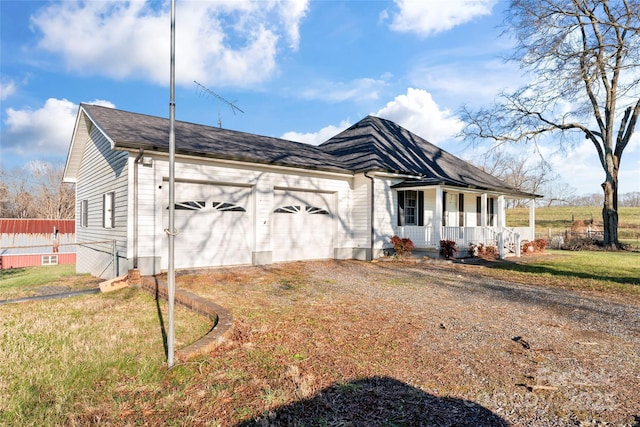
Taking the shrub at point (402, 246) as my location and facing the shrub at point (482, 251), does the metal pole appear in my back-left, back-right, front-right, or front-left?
back-right

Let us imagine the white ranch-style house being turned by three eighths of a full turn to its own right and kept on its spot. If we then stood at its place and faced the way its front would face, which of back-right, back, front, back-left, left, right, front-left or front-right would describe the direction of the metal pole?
left
